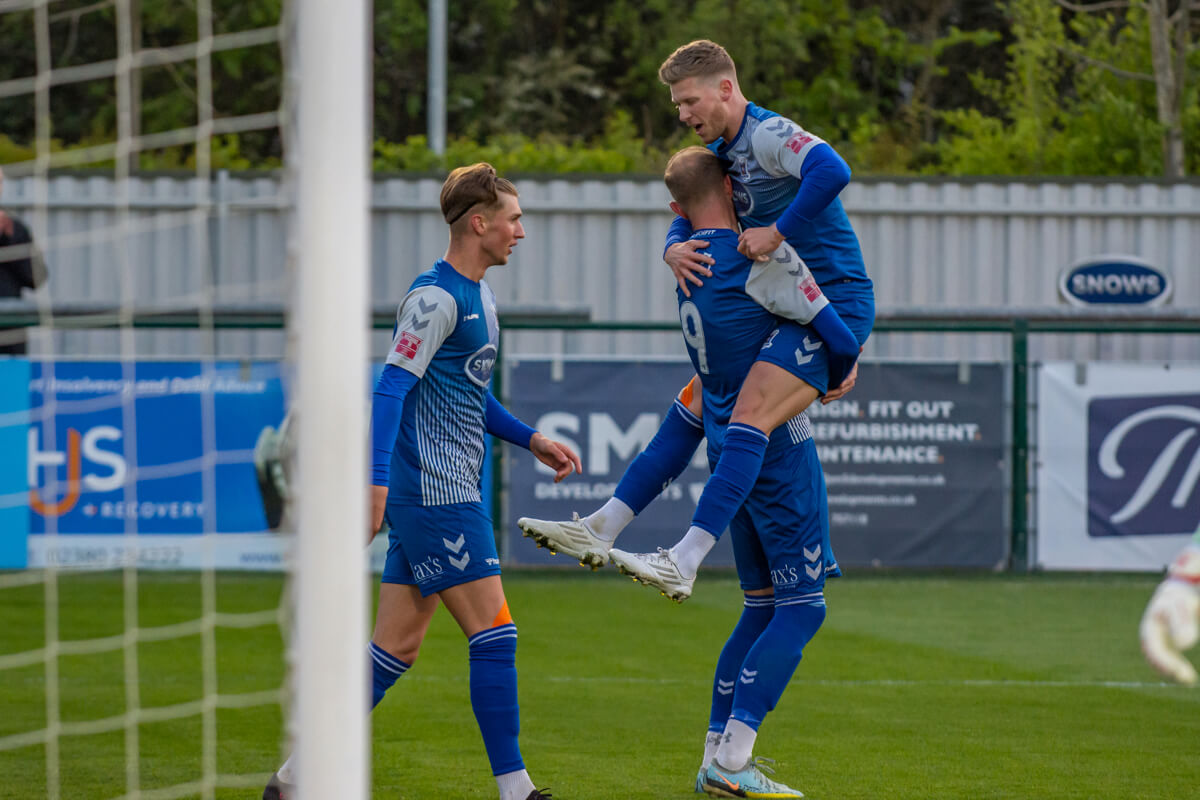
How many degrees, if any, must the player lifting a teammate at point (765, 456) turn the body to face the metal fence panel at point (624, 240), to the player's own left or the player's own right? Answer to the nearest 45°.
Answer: approximately 45° to the player's own left

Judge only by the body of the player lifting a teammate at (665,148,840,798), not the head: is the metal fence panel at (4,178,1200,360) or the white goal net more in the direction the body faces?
the metal fence panel

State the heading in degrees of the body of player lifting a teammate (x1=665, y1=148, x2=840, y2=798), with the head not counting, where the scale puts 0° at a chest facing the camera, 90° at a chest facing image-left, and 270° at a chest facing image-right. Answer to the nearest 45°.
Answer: approximately 225°

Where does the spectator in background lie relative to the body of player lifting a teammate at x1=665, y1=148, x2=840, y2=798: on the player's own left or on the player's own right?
on the player's own left

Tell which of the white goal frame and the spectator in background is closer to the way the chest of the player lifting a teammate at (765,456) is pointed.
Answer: the spectator in background

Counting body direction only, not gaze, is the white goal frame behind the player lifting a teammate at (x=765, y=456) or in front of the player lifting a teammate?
behind
